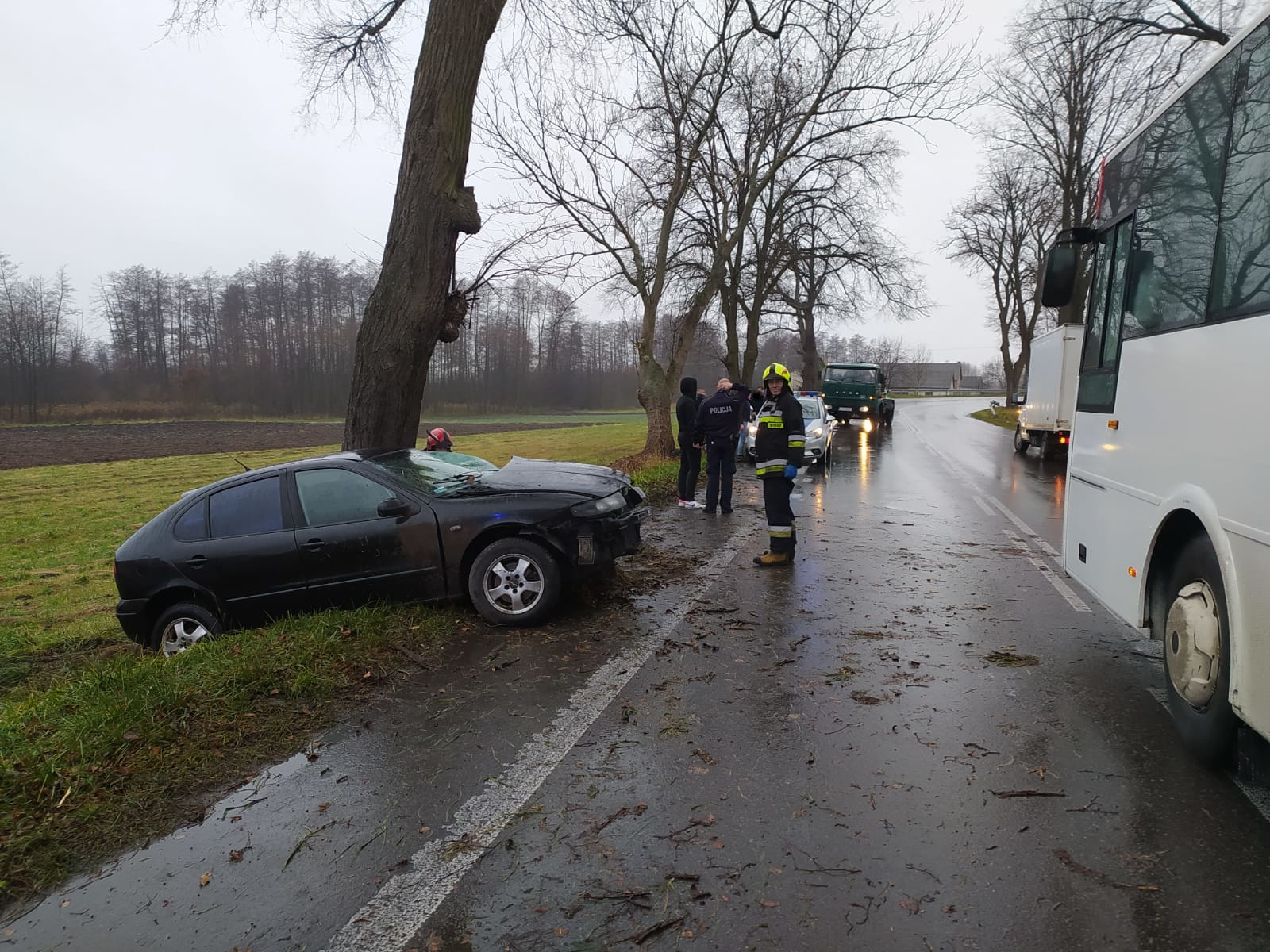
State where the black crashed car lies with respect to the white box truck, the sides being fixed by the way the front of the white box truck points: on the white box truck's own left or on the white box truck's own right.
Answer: on the white box truck's own left

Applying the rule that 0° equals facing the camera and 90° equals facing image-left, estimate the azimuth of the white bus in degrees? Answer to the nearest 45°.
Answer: approximately 135°

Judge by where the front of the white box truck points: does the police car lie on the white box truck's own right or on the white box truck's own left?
on the white box truck's own left

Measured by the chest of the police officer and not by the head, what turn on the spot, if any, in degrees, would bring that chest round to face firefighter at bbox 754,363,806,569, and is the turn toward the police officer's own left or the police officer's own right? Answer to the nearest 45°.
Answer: approximately 180°

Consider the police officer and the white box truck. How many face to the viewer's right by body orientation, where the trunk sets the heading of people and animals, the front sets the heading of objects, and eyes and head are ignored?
0

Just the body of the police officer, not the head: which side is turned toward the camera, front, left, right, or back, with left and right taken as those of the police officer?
back

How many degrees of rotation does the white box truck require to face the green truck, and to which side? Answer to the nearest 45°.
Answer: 0° — it already faces it

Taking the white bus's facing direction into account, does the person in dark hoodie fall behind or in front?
in front

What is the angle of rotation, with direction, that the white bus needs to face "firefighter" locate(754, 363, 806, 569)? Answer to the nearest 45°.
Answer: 0° — it already faces them

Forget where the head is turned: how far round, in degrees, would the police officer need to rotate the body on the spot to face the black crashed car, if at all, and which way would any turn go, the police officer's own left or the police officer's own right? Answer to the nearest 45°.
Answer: approximately 135° to the police officer's own left

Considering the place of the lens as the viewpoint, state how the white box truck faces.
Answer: facing away from the viewer and to the left of the viewer

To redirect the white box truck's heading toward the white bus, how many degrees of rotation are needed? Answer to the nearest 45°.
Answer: approximately 135° to its left

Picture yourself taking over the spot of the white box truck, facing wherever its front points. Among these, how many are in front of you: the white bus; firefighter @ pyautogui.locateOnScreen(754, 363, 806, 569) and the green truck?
1

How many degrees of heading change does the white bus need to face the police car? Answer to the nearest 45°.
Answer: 0° — it already faces it

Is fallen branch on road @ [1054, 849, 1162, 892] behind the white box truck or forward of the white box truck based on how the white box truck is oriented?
behind
